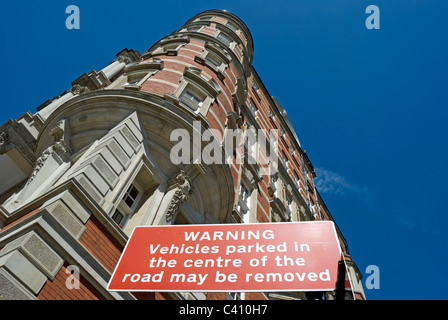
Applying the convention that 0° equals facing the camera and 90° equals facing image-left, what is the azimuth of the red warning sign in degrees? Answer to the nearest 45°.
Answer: approximately 0°

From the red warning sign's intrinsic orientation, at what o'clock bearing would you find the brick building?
The brick building is roughly at 5 o'clock from the red warning sign.
